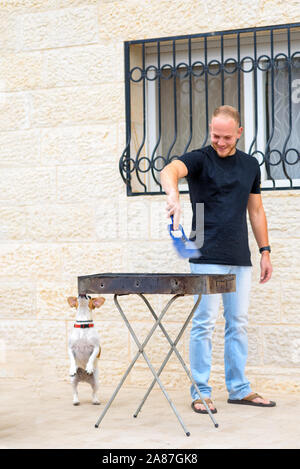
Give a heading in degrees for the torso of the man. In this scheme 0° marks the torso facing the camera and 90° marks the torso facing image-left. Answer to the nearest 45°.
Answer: approximately 0°

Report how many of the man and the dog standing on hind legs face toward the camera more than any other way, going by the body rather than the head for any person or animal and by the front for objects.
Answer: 2

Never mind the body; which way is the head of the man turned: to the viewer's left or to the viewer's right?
to the viewer's left

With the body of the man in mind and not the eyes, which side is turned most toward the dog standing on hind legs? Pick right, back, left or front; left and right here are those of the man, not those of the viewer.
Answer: right

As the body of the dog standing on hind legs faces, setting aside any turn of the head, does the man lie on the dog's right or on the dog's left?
on the dog's left
